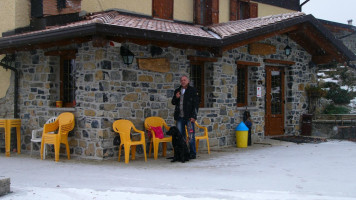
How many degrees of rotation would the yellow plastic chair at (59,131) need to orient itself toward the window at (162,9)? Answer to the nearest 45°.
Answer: approximately 180°

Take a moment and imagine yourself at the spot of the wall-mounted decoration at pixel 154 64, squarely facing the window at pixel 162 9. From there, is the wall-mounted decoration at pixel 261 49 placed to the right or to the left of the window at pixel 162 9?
right

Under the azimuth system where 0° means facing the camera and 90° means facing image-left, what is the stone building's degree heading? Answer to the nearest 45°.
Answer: approximately 315°

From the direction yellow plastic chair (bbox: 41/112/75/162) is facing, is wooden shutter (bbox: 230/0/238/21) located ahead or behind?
behind

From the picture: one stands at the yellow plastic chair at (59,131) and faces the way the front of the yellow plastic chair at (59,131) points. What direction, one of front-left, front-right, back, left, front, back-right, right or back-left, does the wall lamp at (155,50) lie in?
back-left

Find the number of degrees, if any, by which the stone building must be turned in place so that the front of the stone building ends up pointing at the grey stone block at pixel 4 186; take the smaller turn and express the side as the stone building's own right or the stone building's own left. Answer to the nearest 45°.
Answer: approximately 45° to the stone building's own right

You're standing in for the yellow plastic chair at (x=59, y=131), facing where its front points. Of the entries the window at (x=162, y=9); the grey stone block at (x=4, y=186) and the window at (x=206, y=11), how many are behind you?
2
